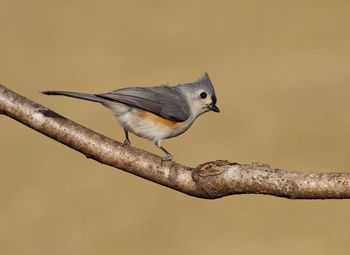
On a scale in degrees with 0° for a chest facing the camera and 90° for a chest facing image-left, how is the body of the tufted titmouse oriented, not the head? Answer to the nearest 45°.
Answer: approximately 270°
